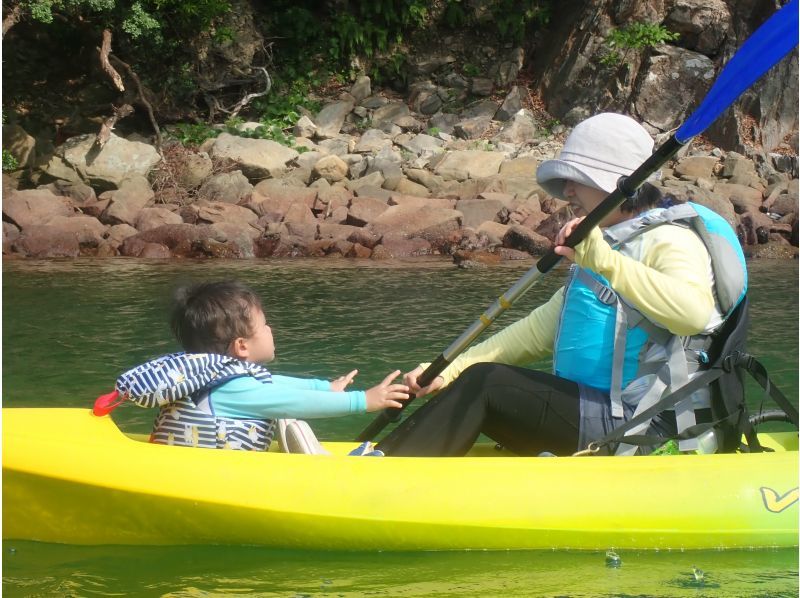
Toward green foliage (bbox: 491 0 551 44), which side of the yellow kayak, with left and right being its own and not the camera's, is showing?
right

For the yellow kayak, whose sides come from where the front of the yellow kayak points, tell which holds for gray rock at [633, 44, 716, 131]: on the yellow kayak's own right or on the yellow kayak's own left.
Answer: on the yellow kayak's own right

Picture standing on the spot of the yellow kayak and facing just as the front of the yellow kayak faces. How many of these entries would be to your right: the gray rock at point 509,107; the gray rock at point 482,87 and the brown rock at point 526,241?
3

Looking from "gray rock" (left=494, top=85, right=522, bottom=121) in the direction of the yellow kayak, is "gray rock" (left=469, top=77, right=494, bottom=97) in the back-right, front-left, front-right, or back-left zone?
back-right

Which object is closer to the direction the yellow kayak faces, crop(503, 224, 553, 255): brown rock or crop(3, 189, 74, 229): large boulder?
the large boulder

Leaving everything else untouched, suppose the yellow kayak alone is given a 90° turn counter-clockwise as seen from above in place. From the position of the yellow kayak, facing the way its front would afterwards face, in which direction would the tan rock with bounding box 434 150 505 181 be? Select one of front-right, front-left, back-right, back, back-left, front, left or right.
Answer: back

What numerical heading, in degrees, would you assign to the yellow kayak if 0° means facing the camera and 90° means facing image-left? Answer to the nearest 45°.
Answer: approximately 90°

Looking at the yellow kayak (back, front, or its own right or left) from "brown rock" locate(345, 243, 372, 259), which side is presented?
right

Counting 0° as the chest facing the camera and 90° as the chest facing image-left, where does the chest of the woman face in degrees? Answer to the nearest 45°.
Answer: approximately 90°

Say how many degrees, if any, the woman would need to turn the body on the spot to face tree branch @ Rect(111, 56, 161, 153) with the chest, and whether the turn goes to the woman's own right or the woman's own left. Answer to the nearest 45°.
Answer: approximately 45° to the woman's own right

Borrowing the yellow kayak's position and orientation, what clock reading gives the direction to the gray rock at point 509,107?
The gray rock is roughly at 3 o'clock from the yellow kayak.

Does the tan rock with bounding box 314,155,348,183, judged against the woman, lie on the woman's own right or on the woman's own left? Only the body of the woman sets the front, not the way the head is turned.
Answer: on the woman's own right
